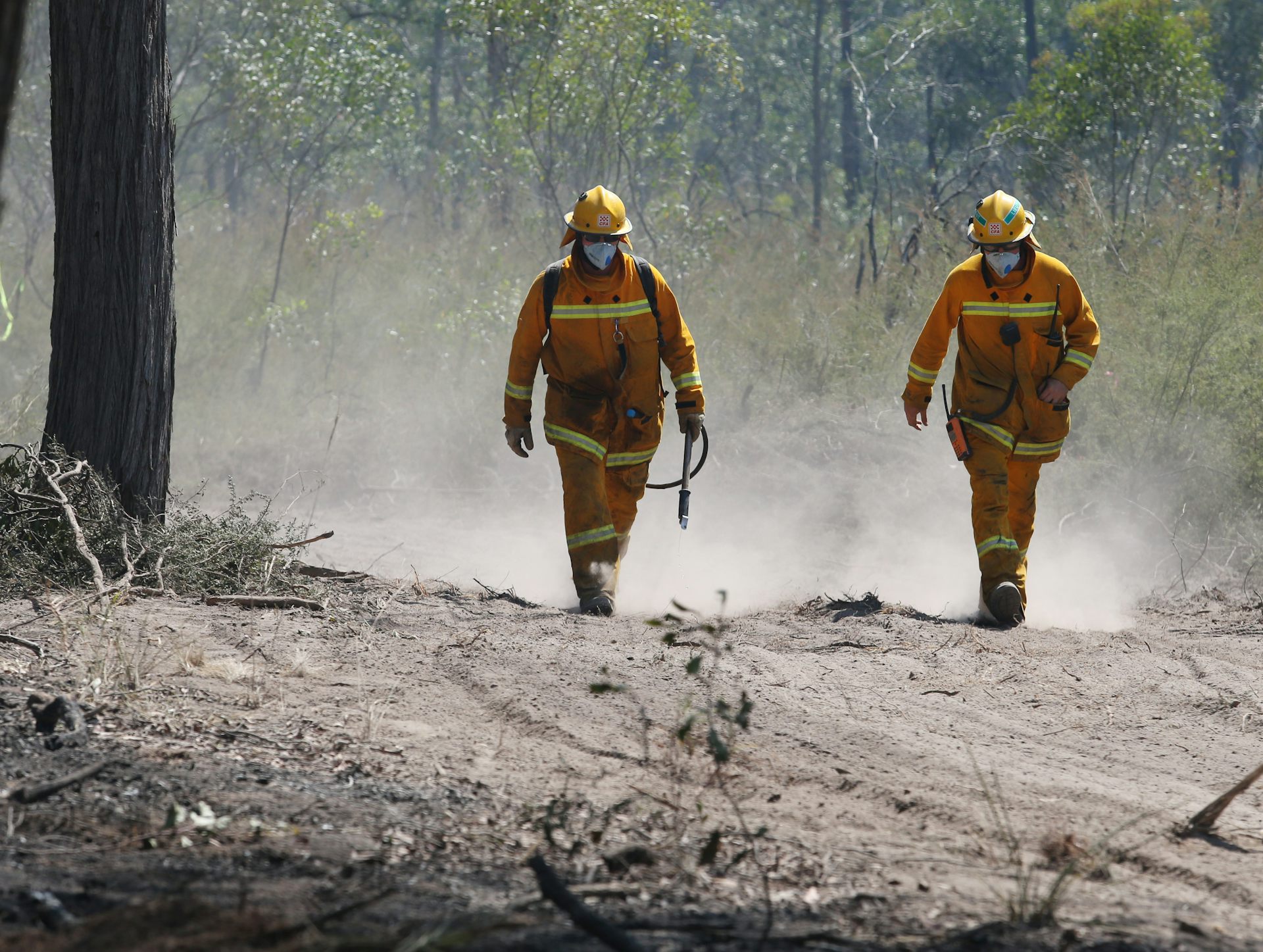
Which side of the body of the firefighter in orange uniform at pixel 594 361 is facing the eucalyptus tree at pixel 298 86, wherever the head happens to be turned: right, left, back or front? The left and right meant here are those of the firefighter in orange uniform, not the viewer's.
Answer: back

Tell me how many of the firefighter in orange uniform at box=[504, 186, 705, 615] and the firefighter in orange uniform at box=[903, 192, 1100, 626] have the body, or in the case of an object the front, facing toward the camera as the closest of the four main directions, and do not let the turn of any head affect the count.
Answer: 2

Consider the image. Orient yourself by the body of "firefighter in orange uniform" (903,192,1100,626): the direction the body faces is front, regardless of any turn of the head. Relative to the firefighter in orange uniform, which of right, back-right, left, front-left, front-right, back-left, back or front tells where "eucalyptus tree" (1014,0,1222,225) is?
back

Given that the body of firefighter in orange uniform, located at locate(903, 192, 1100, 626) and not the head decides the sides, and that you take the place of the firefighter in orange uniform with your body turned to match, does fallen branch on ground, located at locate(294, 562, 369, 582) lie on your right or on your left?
on your right

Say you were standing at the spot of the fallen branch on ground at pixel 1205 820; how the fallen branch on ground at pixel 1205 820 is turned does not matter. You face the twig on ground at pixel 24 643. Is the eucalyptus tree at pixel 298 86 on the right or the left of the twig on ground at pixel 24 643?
right

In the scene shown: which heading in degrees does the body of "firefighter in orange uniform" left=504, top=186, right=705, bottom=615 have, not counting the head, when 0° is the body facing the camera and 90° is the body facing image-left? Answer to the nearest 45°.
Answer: approximately 0°

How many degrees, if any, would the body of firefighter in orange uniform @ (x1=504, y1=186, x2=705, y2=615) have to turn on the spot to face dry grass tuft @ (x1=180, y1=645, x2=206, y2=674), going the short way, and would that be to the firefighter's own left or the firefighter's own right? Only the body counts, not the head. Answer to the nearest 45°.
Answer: approximately 45° to the firefighter's own right

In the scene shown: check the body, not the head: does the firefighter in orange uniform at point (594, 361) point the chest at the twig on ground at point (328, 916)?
yes

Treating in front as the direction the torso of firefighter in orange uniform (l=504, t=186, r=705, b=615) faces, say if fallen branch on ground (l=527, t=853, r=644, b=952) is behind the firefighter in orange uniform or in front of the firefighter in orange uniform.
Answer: in front

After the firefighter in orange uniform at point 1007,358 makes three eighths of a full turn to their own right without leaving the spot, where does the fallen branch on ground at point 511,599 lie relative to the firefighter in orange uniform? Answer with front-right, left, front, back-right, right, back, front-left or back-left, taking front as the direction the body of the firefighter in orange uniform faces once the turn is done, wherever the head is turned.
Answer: front-left

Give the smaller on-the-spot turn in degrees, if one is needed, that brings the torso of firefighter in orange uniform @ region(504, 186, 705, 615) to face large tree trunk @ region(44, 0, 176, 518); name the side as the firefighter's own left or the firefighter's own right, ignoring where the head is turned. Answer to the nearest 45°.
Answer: approximately 90° to the firefighter's own right
